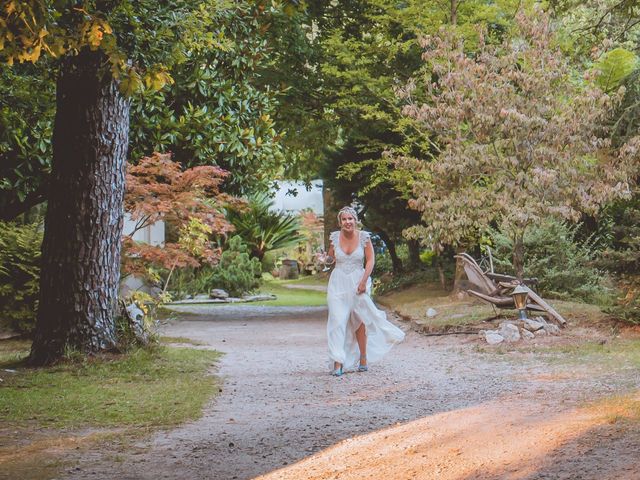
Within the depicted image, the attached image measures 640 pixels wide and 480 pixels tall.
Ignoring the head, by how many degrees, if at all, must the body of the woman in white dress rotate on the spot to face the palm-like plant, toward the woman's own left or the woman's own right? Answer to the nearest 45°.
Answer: approximately 180°

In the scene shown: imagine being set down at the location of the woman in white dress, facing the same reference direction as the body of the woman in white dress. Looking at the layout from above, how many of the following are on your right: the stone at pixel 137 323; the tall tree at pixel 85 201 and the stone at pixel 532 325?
2

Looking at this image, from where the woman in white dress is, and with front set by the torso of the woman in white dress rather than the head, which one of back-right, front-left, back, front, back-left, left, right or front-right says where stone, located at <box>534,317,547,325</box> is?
back-left

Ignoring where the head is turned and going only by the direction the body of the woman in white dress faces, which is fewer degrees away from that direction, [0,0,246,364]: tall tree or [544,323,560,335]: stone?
the tall tree

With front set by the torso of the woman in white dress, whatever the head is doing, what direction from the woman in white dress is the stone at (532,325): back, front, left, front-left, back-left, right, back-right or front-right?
back-left

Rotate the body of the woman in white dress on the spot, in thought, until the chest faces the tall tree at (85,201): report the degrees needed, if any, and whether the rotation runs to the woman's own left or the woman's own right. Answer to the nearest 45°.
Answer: approximately 90° to the woman's own right

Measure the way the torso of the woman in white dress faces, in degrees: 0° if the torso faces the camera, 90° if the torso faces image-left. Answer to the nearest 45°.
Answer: approximately 0°

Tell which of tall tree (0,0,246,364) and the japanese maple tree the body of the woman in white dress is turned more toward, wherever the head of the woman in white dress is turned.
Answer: the tall tree

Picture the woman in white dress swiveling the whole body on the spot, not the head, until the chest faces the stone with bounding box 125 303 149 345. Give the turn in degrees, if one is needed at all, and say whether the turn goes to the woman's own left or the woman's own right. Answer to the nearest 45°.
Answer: approximately 90° to the woman's own right
